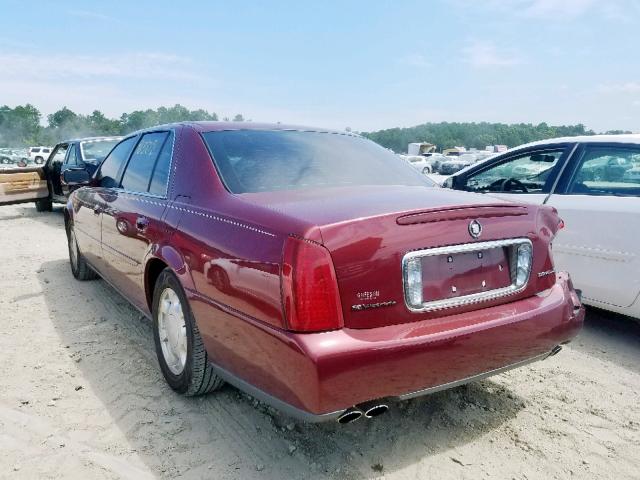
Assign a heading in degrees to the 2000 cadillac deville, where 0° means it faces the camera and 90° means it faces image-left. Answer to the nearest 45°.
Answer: approximately 135°

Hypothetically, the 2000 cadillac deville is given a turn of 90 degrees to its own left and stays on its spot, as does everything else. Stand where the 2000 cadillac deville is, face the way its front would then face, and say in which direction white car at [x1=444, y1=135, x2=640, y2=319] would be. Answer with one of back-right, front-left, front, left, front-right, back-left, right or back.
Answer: back

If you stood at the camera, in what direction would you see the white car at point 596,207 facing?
facing away from the viewer and to the left of the viewer
